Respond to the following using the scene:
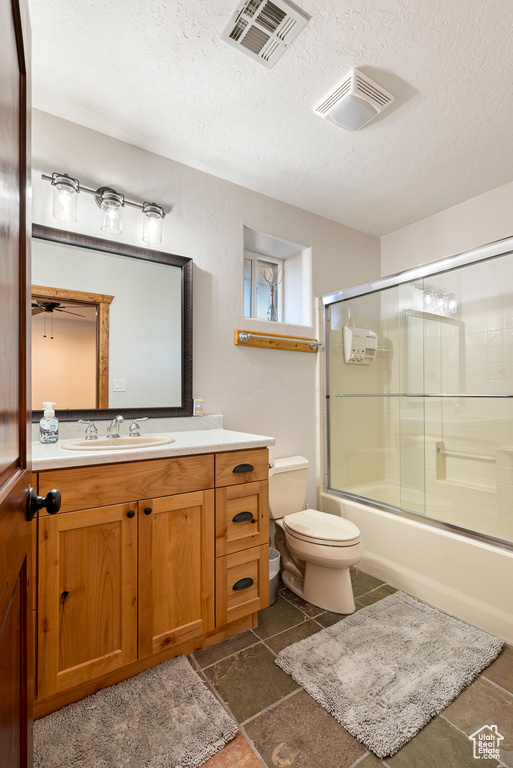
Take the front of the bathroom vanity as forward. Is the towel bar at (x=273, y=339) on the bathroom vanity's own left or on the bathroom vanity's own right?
on the bathroom vanity's own left

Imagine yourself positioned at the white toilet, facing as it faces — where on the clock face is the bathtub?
The bathtub is roughly at 10 o'clock from the white toilet.

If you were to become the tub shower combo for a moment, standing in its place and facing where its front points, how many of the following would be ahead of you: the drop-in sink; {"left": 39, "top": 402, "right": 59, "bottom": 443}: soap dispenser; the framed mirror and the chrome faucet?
4

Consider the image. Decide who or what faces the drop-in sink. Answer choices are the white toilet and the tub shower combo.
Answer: the tub shower combo

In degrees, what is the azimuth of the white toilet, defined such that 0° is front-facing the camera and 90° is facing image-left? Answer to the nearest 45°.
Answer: approximately 315°

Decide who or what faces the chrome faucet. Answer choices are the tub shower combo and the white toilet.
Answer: the tub shower combo

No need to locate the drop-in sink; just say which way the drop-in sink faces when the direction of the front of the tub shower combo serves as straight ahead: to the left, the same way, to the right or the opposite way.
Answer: to the left

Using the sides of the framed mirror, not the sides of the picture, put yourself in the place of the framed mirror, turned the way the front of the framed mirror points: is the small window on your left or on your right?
on your left

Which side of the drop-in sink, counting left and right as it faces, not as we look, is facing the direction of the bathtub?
left

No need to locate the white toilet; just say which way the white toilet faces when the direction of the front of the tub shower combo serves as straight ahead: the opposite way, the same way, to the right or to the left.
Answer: to the left
